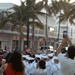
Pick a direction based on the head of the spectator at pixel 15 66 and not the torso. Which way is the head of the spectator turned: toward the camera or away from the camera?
away from the camera

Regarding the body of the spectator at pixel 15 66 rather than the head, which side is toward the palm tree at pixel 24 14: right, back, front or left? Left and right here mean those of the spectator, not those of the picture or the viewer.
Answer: front

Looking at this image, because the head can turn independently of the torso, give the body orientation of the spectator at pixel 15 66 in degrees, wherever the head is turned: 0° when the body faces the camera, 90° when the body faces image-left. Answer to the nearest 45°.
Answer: approximately 180°
